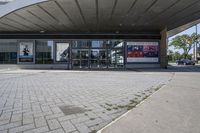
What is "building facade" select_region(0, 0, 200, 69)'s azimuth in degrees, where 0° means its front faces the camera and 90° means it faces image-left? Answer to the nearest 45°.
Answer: approximately 0°
